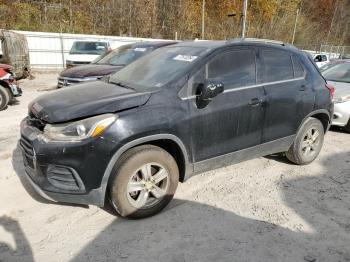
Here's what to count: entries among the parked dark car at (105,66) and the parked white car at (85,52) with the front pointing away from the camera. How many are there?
0

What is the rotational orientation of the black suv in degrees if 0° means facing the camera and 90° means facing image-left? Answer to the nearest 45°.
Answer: approximately 45°

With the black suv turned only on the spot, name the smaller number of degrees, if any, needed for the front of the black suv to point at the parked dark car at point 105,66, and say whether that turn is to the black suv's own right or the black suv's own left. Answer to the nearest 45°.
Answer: approximately 135° to the black suv's own right

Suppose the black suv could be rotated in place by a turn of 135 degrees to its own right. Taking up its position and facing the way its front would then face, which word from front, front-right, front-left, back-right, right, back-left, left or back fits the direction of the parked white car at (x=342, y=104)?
front-right

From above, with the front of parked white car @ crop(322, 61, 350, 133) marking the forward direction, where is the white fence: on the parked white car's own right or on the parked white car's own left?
on the parked white car's own right

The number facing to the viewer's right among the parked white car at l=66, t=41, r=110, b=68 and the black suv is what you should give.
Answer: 0

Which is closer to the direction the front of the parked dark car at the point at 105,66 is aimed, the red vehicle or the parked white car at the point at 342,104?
the red vehicle

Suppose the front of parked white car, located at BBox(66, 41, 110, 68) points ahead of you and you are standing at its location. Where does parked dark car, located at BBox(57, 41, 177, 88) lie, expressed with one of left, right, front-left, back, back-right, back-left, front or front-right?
front-left

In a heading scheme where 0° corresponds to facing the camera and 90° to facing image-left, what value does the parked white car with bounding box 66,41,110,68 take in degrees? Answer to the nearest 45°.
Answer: approximately 45°

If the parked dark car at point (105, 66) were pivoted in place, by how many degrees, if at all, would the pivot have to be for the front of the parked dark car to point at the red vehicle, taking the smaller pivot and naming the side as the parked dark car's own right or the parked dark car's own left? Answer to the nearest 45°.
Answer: approximately 45° to the parked dark car's own right
